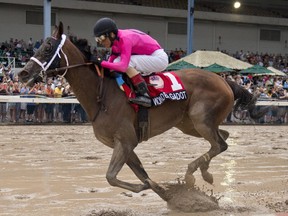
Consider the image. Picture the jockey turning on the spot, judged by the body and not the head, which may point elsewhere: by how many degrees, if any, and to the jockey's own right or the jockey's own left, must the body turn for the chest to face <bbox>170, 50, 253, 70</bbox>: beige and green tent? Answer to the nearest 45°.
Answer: approximately 90° to the jockey's own right

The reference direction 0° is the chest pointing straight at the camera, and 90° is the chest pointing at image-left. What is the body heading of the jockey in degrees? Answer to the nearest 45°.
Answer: approximately 90°

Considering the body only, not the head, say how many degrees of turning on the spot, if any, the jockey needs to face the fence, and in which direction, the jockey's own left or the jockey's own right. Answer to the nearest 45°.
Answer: approximately 90° to the jockey's own right

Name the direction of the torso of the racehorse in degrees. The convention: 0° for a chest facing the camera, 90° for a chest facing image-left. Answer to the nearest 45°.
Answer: approximately 90°

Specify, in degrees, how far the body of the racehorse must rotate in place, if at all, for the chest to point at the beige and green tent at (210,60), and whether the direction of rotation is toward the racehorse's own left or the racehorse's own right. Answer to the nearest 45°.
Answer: approximately 90° to the racehorse's own right

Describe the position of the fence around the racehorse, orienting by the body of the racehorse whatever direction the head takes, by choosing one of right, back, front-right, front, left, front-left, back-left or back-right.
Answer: right
